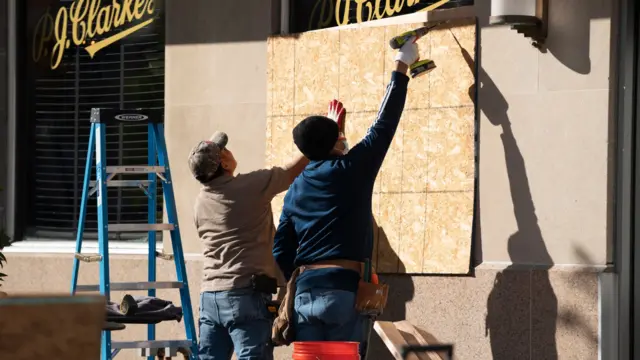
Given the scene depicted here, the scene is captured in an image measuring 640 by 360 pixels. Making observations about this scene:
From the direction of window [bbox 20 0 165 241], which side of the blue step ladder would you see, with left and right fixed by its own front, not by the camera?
back

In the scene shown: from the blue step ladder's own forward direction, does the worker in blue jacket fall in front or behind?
in front

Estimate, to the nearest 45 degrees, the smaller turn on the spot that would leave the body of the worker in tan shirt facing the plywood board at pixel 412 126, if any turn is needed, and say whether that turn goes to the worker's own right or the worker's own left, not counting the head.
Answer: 0° — they already face it

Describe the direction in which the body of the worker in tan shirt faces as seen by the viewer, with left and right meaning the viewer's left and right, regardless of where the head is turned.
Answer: facing away from the viewer and to the right of the viewer

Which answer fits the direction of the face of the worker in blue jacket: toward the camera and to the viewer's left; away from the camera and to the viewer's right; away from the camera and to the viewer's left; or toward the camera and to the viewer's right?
away from the camera and to the viewer's right

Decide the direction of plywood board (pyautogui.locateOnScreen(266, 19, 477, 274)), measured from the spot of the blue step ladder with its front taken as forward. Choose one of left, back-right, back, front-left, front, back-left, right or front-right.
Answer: left

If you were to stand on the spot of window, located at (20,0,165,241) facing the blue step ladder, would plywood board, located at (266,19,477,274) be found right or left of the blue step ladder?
left

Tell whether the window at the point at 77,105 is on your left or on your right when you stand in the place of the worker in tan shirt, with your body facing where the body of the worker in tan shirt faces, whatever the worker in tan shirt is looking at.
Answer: on your left

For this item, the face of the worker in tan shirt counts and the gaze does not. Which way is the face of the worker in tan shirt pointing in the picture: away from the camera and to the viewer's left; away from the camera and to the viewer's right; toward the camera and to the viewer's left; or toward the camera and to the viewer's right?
away from the camera and to the viewer's right
